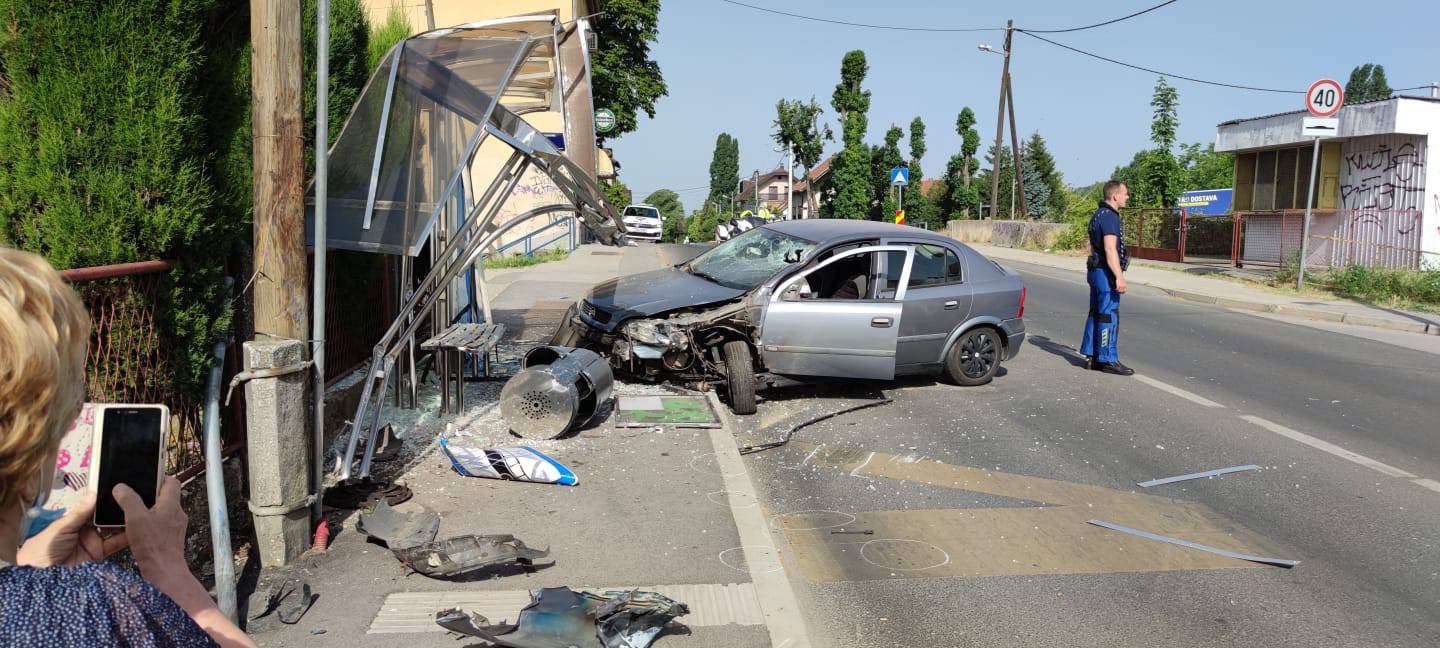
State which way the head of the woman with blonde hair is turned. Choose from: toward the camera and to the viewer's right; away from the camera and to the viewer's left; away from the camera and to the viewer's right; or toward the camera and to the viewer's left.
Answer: away from the camera and to the viewer's right

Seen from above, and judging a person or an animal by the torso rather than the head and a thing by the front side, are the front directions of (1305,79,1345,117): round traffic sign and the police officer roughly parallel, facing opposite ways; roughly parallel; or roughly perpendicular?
roughly perpendicular

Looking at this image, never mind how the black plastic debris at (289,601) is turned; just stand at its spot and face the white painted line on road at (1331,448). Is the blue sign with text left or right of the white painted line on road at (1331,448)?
left

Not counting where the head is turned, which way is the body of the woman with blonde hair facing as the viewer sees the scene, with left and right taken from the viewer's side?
facing away from the viewer and to the right of the viewer

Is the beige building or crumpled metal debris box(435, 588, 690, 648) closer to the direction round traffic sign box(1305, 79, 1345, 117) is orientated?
the crumpled metal debris

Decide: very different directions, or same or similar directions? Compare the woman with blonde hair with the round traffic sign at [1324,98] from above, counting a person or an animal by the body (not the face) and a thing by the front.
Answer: very different directions
